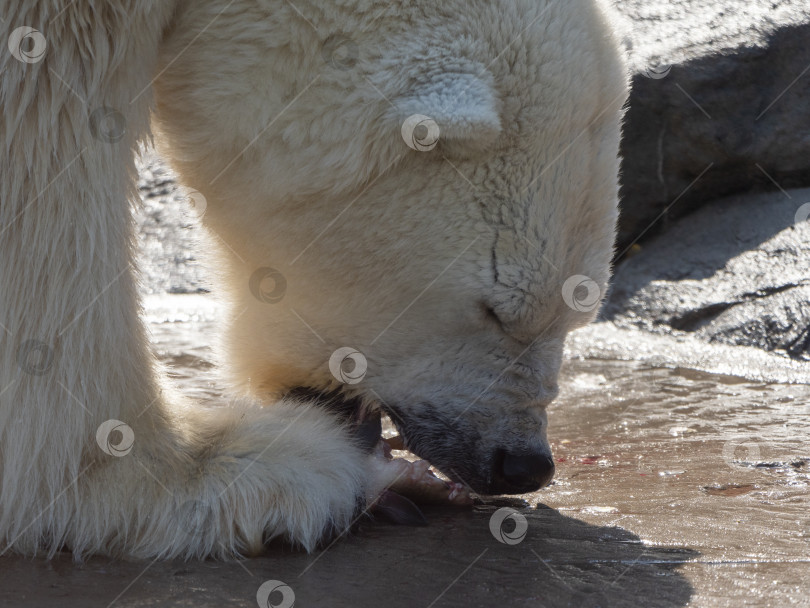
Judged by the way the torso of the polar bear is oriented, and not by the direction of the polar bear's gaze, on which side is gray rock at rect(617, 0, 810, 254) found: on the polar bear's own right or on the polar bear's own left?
on the polar bear's own left

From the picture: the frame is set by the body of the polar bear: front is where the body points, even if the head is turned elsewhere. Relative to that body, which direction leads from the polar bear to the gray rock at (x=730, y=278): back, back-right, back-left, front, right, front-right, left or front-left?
front-left

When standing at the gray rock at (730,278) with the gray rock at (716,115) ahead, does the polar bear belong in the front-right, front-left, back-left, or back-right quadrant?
back-left

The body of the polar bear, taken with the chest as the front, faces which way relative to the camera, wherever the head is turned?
to the viewer's right
